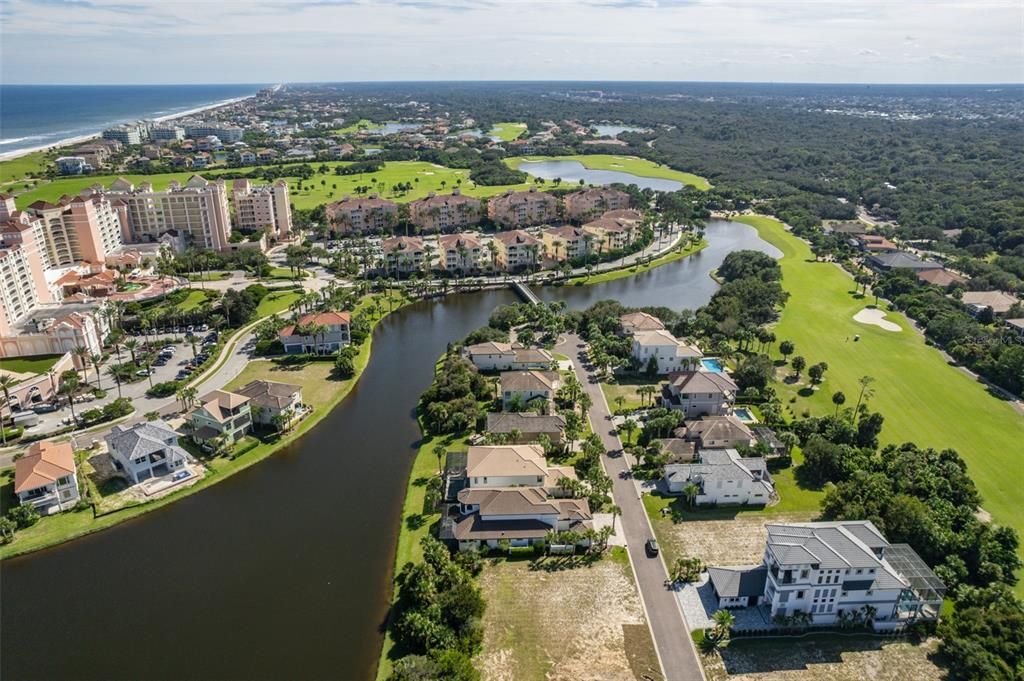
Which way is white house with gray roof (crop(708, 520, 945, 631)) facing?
to the viewer's left

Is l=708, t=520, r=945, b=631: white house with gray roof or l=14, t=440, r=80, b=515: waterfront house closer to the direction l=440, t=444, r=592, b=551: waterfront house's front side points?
the white house with gray roof

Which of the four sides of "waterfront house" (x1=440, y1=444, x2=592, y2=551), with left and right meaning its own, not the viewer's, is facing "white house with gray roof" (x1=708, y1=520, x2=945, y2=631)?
front

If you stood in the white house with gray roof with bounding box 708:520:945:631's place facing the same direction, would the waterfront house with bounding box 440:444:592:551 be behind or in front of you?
in front

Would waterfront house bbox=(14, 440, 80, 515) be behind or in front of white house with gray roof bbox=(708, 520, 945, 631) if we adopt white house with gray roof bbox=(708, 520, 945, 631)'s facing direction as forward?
in front

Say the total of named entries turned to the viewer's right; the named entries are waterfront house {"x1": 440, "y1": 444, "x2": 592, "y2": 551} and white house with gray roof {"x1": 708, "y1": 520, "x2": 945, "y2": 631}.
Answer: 1

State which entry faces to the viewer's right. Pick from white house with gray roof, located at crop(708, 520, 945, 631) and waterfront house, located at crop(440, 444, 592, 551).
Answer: the waterfront house

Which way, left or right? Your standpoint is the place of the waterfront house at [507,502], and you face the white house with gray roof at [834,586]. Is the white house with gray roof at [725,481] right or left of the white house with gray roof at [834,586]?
left

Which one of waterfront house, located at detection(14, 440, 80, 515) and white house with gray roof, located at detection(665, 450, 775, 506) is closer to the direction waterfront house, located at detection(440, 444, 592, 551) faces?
the white house with gray roof

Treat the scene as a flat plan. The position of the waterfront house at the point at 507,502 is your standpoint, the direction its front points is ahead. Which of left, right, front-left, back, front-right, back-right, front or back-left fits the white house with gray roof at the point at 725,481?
front

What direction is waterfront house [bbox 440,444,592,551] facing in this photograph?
to the viewer's right

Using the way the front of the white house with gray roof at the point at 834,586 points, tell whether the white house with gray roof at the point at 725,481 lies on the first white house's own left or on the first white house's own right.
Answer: on the first white house's own right

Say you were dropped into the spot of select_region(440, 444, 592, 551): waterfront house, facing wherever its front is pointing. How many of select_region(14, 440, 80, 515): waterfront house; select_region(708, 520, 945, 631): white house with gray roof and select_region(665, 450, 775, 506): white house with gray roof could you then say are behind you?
1
